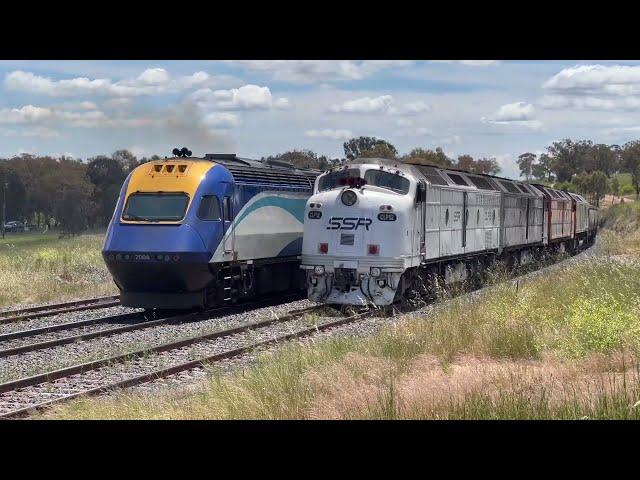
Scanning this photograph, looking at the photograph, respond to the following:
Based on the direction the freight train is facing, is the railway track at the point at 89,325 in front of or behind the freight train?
in front

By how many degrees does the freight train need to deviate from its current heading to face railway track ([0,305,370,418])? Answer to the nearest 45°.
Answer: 0° — it already faces it

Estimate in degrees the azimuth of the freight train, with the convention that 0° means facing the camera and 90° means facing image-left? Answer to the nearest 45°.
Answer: approximately 45°

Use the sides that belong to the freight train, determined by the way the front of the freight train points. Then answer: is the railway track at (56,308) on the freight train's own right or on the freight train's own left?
on the freight train's own right

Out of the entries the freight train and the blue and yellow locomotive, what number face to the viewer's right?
0

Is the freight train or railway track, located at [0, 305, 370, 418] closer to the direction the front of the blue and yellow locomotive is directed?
the railway track

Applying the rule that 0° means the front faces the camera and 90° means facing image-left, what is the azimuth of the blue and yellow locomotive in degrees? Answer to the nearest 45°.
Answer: approximately 45°
